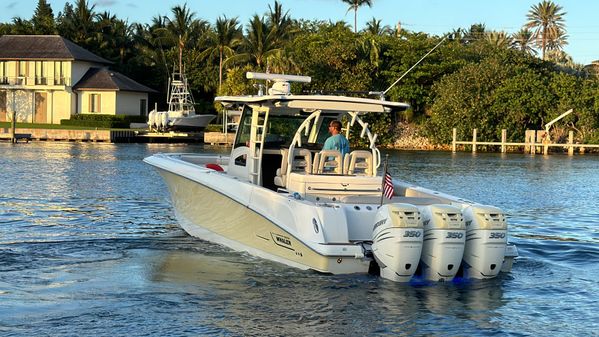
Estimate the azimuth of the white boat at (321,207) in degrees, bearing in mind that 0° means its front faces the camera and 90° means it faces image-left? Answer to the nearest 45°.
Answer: approximately 135°
